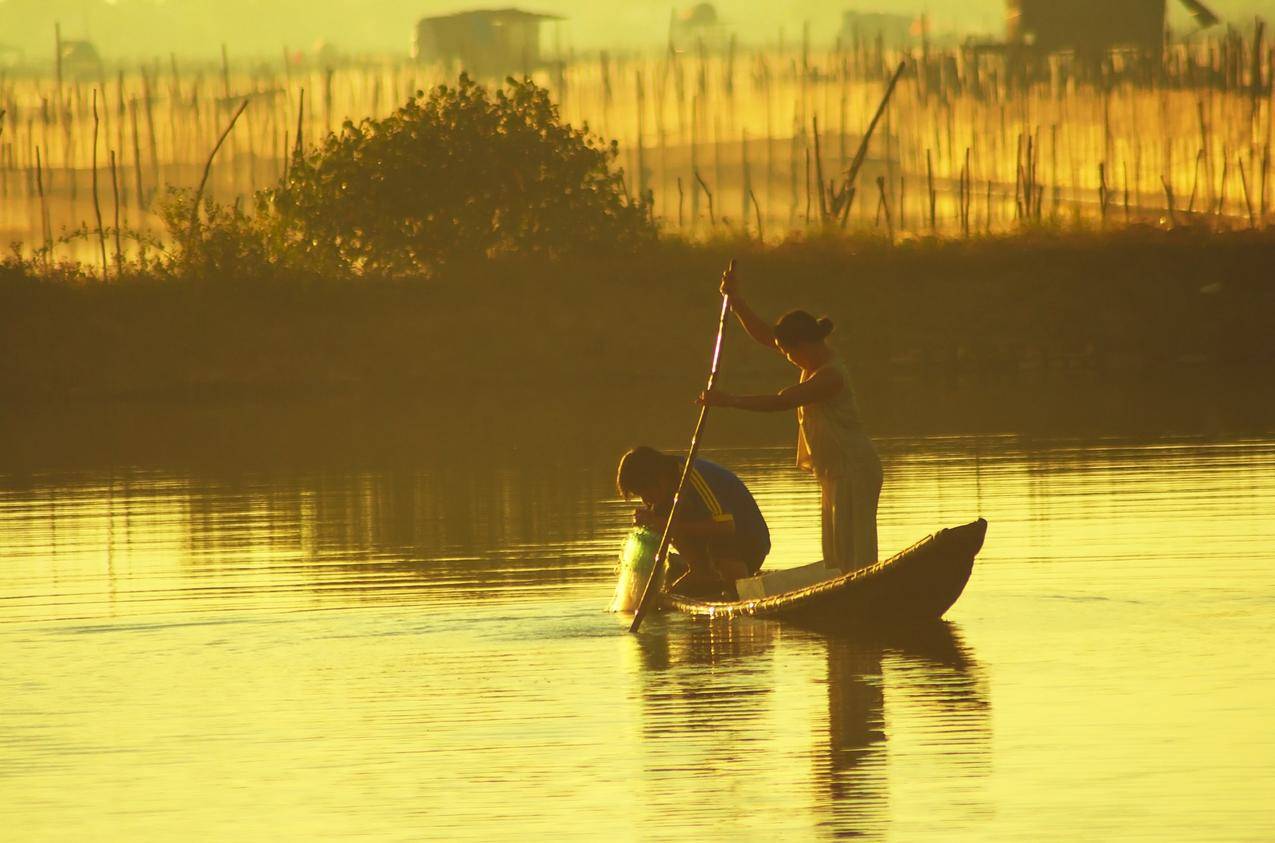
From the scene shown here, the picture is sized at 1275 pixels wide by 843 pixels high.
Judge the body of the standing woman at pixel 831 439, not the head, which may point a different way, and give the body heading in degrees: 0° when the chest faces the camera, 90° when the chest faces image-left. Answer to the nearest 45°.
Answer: approximately 90°

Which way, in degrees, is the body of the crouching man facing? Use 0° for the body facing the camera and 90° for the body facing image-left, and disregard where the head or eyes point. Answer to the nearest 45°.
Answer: approximately 90°

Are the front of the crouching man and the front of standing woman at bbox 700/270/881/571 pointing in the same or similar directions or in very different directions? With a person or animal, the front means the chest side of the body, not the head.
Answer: same or similar directions

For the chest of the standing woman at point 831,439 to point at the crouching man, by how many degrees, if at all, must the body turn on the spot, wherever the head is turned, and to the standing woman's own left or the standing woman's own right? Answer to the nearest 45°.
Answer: approximately 45° to the standing woman's own right

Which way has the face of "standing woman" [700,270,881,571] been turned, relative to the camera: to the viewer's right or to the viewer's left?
to the viewer's left

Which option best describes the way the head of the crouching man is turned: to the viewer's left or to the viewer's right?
to the viewer's left

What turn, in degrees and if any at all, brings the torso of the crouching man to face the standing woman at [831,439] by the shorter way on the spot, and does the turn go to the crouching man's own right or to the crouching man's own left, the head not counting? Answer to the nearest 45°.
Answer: approximately 135° to the crouching man's own left
